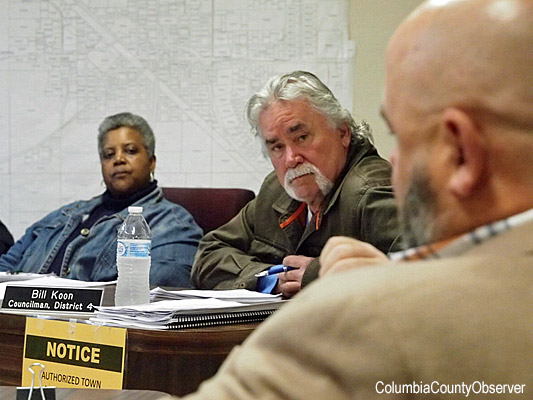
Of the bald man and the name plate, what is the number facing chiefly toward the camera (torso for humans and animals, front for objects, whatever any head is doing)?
1

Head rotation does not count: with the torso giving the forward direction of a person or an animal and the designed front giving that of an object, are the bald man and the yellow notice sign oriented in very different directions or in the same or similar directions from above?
very different directions

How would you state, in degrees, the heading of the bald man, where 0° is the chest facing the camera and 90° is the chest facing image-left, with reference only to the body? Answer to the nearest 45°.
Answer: approximately 135°

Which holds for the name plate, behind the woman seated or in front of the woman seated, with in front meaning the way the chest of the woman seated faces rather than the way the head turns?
in front

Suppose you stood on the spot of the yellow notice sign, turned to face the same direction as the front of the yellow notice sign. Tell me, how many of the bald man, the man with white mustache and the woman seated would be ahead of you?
1

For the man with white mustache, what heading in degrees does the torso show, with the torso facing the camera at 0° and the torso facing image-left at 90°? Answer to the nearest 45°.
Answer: approximately 45°

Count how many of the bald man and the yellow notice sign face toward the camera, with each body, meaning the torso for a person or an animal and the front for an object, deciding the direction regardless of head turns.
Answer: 1

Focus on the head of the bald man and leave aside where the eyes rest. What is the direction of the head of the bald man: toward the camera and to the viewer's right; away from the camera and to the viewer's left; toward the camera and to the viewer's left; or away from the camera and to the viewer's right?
away from the camera and to the viewer's left

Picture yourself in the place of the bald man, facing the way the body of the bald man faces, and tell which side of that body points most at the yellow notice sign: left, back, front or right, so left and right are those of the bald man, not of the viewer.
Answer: front

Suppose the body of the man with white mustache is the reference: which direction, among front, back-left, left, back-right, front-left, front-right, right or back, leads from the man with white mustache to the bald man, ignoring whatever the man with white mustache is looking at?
front-left

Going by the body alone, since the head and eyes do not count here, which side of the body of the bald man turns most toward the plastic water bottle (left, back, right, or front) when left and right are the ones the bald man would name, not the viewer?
front

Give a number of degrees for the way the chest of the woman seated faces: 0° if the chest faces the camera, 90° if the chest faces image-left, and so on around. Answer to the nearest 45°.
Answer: approximately 45°
